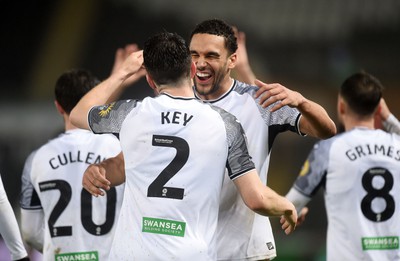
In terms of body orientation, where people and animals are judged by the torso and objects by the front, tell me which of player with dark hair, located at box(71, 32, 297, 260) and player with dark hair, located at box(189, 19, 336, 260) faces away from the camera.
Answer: player with dark hair, located at box(71, 32, 297, 260)

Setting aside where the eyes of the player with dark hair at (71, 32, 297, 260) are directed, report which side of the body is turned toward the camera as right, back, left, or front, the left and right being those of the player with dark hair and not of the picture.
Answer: back

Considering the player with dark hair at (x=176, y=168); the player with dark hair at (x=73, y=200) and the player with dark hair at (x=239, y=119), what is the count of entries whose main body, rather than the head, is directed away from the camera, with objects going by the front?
2

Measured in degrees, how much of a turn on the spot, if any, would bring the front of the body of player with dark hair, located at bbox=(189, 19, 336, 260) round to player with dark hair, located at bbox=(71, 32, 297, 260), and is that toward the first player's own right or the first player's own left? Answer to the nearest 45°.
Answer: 0° — they already face them

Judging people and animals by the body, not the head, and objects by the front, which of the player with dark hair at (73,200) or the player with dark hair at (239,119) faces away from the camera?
the player with dark hair at (73,200)

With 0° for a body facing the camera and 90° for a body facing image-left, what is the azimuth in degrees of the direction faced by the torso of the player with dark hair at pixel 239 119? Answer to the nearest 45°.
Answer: approximately 45°

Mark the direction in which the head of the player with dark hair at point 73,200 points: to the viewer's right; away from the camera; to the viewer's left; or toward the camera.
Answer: away from the camera

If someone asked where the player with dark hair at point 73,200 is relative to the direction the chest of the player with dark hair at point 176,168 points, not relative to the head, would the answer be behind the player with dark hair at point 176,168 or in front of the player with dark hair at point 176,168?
in front

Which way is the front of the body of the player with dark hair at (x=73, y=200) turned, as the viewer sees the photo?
away from the camera

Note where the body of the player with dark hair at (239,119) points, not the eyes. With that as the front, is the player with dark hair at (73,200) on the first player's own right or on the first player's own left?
on the first player's own right

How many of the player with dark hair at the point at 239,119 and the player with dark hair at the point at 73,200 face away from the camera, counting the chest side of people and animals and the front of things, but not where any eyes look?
1

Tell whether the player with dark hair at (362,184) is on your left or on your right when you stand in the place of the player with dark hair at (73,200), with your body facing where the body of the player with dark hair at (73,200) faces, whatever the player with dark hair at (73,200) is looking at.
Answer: on your right

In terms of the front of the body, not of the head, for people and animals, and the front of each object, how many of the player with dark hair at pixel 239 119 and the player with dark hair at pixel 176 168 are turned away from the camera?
1

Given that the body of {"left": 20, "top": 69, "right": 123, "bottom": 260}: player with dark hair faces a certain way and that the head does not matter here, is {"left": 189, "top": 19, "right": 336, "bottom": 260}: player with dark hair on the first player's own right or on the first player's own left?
on the first player's own right
